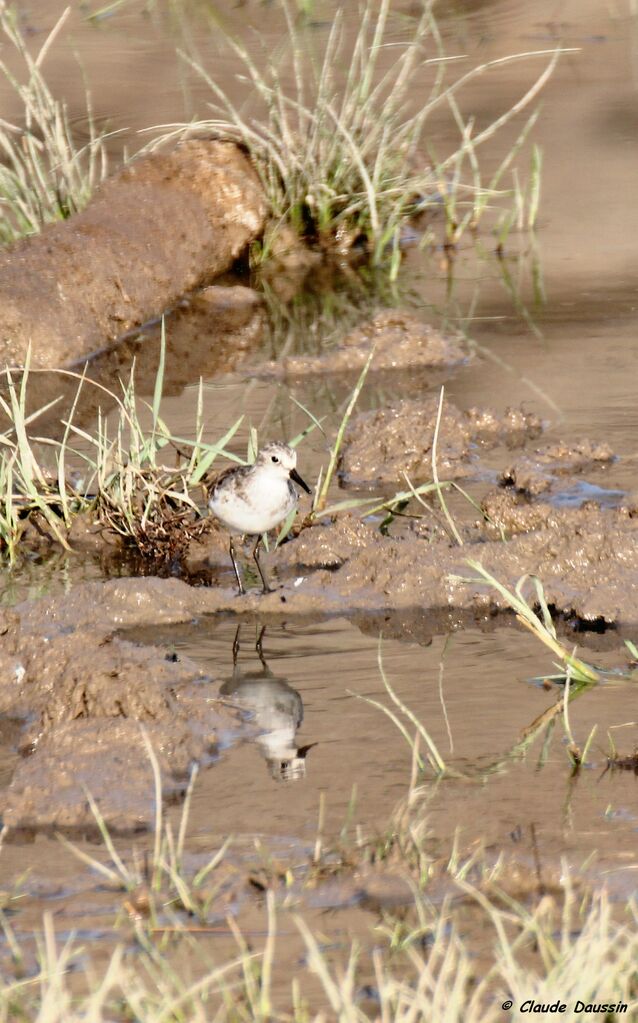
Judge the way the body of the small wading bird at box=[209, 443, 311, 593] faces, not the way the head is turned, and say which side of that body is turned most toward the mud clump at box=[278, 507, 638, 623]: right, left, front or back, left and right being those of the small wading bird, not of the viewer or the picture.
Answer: front

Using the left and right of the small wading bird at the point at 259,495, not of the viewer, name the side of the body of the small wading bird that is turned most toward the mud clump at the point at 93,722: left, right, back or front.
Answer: right

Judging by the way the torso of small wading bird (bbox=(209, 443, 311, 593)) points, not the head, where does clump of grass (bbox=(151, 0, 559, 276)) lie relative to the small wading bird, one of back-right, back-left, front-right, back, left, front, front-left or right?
back-left

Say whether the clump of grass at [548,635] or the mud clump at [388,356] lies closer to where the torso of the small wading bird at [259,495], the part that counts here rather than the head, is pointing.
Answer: the clump of grass

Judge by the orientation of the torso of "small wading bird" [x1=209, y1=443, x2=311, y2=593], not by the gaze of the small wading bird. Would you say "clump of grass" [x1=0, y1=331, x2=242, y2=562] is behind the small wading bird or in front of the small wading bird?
behind

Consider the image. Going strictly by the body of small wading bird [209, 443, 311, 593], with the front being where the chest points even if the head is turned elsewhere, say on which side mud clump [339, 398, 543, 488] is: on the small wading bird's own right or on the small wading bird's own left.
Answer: on the small wading bird's own left

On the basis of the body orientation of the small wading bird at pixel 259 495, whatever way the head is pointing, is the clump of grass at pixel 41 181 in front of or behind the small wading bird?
behind

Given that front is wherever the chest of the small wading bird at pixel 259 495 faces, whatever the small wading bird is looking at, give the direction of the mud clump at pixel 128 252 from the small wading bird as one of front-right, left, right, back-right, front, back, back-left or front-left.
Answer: back-left

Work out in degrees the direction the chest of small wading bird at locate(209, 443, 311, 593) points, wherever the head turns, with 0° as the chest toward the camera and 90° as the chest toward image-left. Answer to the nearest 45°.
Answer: approximately 315°
